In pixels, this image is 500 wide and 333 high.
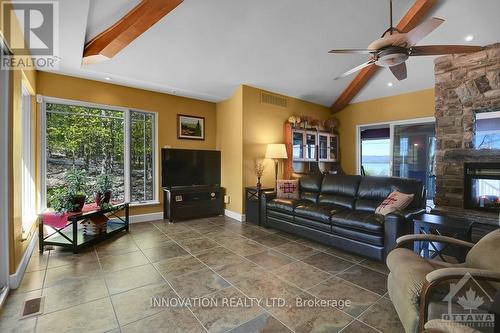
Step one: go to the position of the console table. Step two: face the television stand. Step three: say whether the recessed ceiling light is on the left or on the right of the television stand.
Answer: right

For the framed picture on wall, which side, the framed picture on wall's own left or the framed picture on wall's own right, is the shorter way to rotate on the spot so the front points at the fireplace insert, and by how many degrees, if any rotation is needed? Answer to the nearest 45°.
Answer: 0° — it already faces it

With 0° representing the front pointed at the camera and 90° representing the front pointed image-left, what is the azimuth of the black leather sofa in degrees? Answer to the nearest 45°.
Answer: approximately 45°

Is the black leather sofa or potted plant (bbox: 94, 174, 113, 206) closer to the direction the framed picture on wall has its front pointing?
the black leather sofa

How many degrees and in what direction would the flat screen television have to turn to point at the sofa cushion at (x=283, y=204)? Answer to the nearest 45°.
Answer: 0° — it already faces it

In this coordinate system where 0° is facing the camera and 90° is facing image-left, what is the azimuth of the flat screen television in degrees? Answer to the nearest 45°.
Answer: approximately 315°

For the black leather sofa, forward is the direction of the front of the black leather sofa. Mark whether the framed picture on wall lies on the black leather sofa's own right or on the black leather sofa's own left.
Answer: on the black leather sofa's own right

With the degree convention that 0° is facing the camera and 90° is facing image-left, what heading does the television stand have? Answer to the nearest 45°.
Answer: approximately 315°

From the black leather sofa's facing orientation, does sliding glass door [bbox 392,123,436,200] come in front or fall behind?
behind
